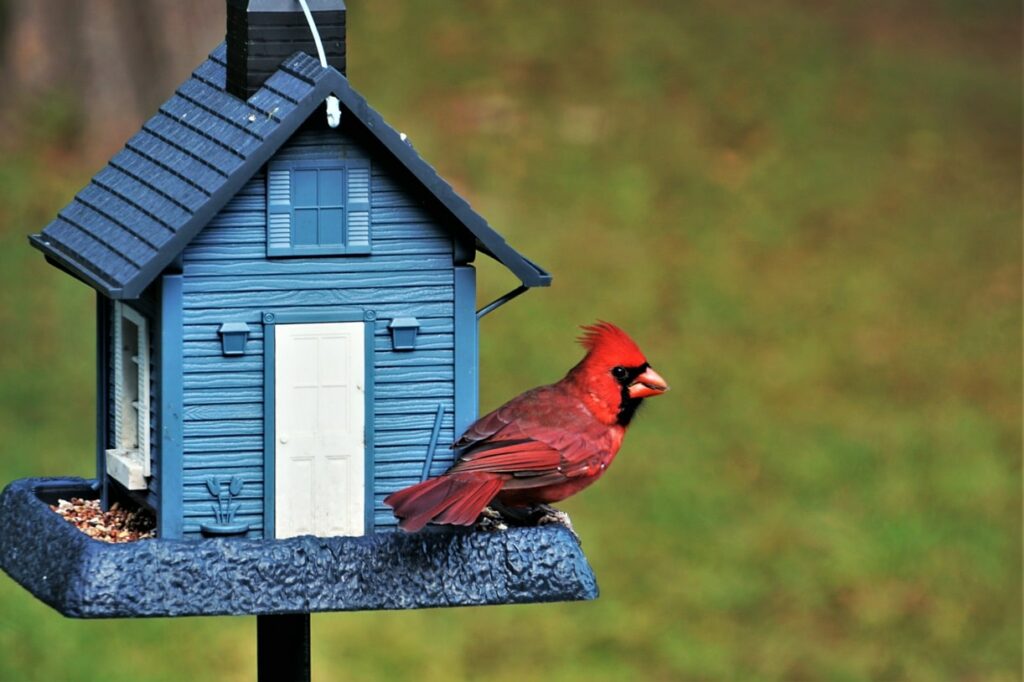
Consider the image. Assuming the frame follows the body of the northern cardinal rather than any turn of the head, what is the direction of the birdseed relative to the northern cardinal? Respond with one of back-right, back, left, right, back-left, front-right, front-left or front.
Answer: back

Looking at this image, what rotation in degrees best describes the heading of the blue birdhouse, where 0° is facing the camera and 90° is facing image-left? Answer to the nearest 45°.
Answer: approximately 0°

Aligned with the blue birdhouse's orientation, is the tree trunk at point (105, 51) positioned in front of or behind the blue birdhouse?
behind

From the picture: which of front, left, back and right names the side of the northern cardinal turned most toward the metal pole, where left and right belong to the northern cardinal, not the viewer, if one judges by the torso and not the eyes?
back

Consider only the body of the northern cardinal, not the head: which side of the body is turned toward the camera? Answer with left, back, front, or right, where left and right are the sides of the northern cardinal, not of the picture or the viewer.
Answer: right
